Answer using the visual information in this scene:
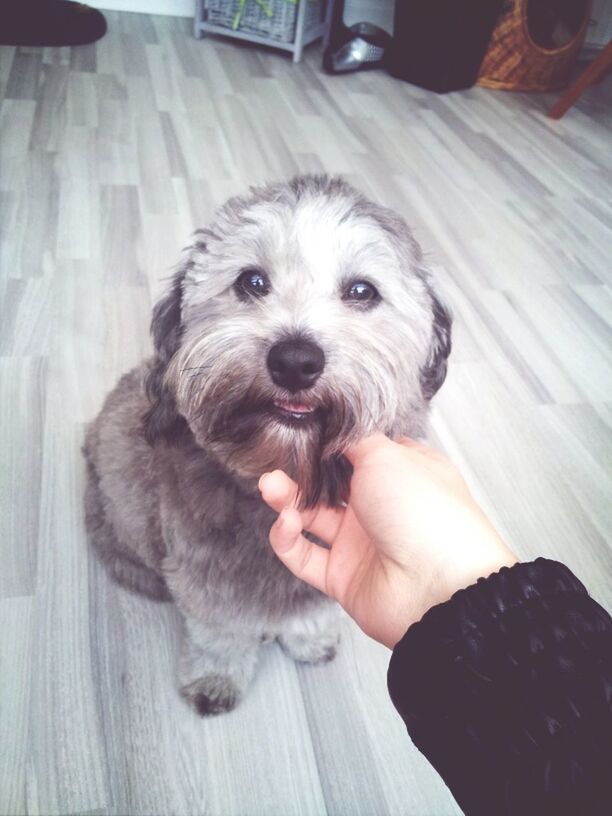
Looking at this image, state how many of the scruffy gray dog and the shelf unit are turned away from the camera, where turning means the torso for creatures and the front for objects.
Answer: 0

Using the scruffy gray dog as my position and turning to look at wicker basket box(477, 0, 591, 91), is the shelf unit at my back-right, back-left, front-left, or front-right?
front-left

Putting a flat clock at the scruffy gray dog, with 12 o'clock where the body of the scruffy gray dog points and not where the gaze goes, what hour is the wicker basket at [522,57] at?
The wicker basket is roughly at 8 o'clock from the scruffy gray dog.

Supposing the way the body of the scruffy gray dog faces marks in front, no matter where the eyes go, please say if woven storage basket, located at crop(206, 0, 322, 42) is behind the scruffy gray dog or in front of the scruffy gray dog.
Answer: behind

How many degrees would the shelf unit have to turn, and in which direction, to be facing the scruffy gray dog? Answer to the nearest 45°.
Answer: approximately 45° to its left

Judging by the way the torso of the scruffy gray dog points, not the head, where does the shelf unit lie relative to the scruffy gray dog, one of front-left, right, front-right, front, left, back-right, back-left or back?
back-left

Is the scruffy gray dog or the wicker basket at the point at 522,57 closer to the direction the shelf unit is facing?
the scruffy gray dog

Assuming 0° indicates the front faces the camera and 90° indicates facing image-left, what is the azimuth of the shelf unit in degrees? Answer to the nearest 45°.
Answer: approximately 45°

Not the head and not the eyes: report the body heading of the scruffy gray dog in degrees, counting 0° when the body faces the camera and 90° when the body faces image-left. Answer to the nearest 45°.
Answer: approximately 315°

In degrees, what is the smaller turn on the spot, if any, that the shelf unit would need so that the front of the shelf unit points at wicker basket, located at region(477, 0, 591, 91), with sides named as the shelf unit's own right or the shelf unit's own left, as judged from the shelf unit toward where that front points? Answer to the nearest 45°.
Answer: approximately 135° to the shelf unit's own left
